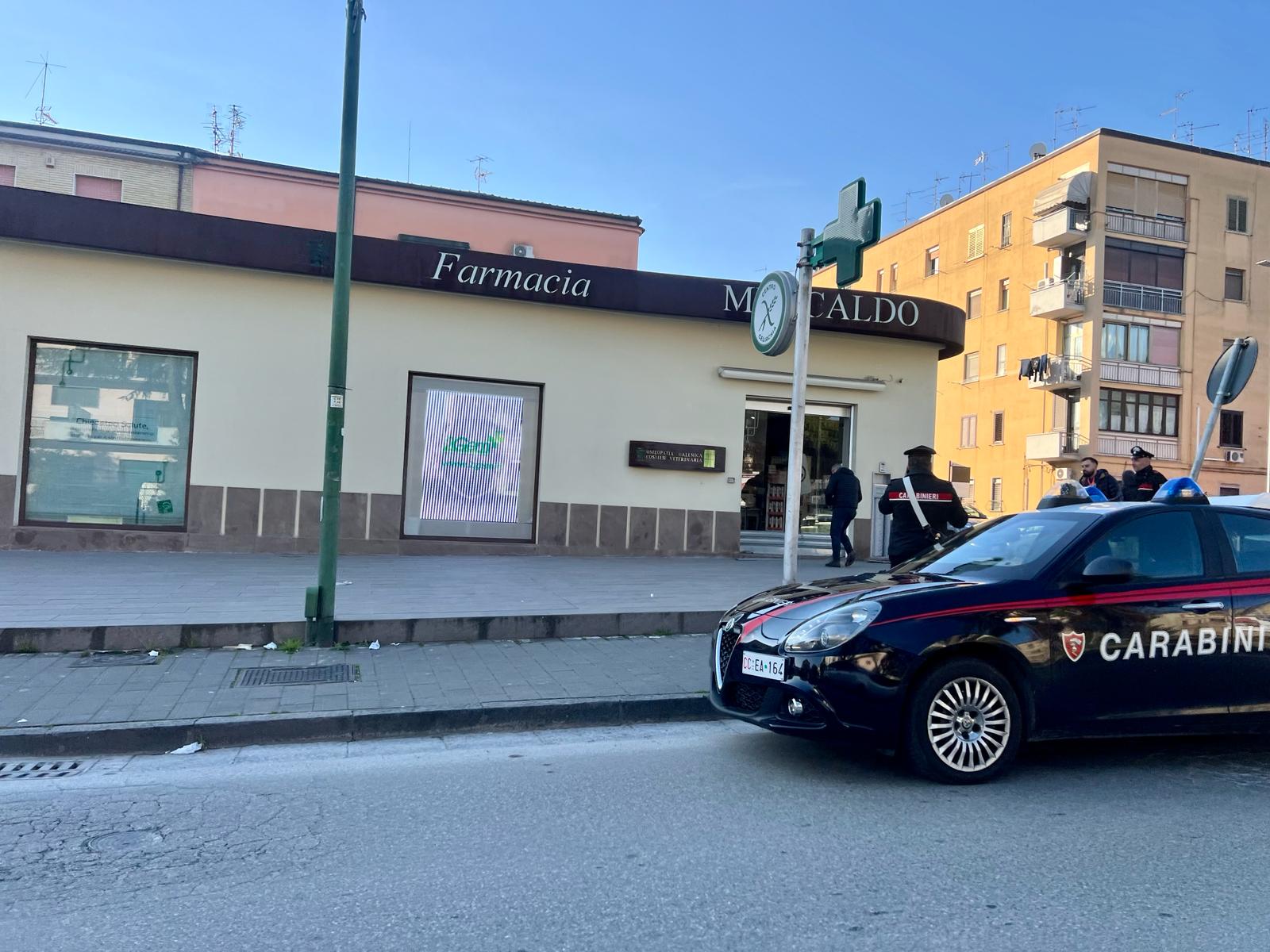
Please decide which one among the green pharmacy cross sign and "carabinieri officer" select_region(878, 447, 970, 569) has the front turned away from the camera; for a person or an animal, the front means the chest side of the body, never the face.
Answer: the carabinieri officer

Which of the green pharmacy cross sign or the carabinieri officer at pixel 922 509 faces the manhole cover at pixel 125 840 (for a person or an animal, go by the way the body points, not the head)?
the green pharmacy cross sign

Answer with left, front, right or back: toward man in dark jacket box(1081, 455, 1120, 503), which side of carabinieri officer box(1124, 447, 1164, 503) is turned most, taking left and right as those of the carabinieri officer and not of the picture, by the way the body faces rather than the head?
right

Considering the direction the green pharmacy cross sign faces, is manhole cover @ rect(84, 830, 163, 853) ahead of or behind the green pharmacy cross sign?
ahead

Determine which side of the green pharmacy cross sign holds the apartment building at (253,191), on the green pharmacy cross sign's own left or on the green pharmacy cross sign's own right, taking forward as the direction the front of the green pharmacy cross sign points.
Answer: on the green pharmacy cross sign's own right

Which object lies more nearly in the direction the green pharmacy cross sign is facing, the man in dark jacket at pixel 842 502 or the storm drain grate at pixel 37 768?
the storm drain grate

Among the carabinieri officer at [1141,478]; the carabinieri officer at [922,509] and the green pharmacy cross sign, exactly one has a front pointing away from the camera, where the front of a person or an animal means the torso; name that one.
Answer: the carabinieri officer at [922,509]

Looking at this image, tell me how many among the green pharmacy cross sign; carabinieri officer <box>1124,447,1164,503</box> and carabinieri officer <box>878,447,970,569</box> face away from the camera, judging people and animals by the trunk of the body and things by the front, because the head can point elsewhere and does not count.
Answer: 1

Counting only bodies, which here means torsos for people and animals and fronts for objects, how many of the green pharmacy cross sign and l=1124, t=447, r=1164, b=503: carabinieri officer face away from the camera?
0

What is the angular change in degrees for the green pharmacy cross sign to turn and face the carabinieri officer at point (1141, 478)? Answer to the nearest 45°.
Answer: approximately 180°

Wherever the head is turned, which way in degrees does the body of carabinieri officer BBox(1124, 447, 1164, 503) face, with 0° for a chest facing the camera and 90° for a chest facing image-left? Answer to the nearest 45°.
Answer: approximately 45°

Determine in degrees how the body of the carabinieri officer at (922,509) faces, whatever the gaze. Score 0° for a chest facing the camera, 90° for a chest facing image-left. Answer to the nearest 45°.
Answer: approximately 180°

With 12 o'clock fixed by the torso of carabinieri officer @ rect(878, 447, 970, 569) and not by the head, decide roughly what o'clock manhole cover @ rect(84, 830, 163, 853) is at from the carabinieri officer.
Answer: The manhole cover is roughly at 7 o'clock from the carabinieri officer.

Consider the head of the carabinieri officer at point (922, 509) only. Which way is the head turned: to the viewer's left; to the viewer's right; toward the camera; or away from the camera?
away from the camera
